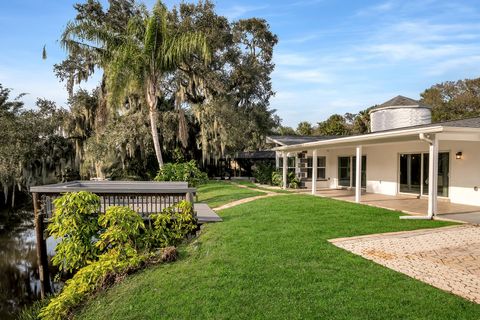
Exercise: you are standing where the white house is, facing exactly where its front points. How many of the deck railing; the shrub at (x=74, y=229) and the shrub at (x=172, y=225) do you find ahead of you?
3

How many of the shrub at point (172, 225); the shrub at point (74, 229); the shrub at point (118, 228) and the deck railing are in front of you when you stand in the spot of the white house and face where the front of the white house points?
4

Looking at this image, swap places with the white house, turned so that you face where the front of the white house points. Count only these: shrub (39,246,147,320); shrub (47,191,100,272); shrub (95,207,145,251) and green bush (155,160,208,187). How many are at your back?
0

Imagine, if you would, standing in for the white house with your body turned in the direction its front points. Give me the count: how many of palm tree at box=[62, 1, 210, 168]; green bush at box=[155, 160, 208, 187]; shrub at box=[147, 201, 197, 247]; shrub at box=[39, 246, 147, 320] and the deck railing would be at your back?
0

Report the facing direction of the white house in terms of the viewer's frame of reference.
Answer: facing the viewer and to the left of the viewer

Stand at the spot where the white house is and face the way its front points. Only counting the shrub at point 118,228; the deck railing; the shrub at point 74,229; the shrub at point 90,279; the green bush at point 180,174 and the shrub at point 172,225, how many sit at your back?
0

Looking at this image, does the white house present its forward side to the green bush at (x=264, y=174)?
no

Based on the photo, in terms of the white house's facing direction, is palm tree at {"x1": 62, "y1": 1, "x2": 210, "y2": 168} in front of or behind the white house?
in front

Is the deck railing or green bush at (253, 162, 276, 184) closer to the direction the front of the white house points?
the deck railing

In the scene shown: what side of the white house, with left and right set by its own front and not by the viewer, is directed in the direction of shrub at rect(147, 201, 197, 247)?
front

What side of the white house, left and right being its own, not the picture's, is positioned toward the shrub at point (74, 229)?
front

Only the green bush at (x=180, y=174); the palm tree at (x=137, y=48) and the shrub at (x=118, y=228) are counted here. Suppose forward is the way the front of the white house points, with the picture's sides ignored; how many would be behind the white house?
0

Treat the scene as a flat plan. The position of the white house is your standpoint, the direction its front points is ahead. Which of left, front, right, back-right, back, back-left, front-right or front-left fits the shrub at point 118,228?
front

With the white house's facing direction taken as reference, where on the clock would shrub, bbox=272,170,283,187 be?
The shrub is roughly at 3 o'clock from the white house.

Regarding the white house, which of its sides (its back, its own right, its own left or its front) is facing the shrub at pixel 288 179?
right

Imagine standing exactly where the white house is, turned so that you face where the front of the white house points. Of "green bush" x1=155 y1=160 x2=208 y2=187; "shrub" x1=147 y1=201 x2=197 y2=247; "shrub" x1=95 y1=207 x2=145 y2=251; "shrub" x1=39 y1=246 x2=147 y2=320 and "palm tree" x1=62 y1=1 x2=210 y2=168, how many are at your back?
0
